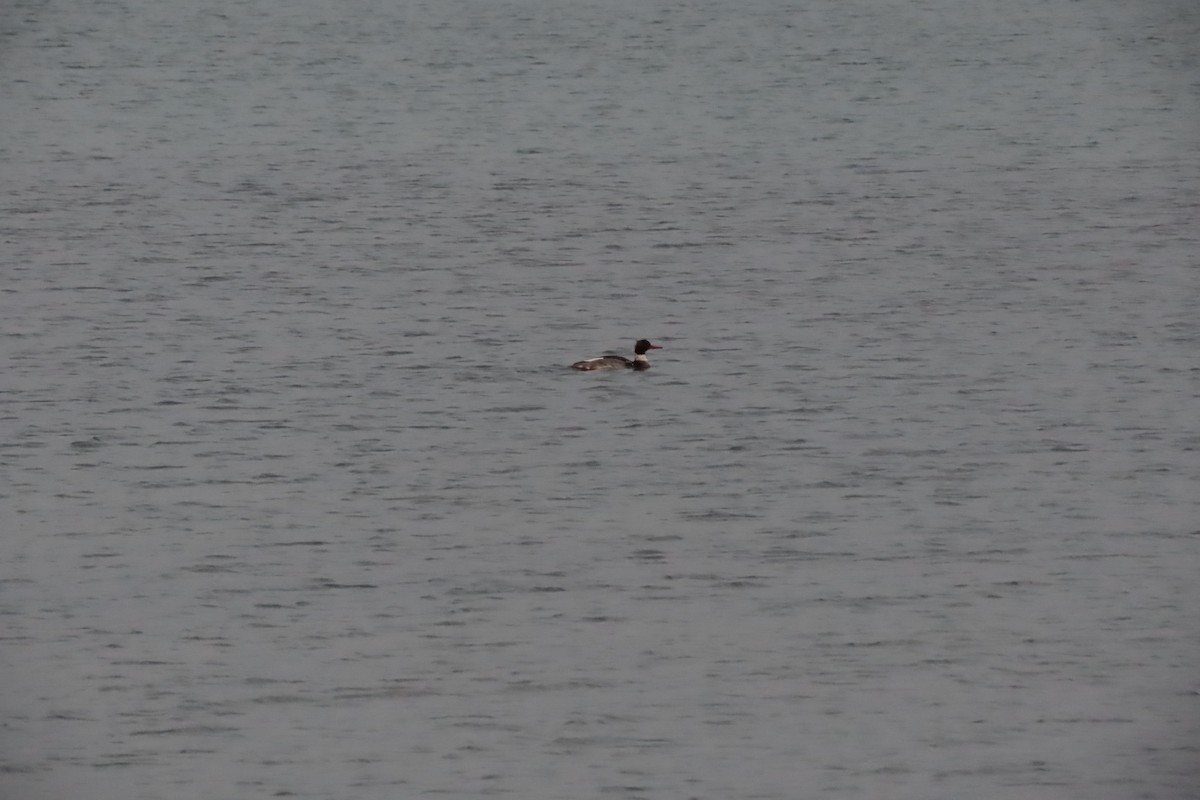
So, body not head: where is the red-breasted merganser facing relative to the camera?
to the viewer's right
